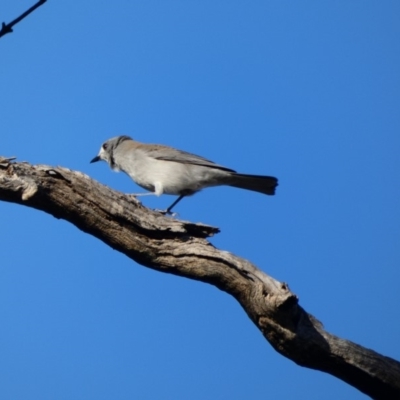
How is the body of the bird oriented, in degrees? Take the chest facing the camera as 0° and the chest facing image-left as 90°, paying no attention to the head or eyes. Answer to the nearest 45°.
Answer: approximately 90°
